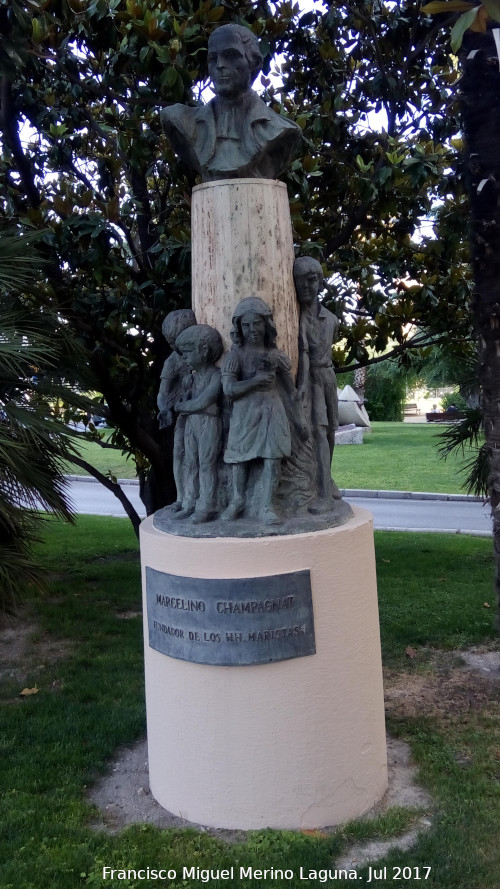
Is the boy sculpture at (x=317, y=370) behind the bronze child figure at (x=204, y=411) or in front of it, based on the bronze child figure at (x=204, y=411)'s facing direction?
behind

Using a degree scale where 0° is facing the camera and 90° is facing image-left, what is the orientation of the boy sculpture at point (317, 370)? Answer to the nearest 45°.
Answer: approximately 45°

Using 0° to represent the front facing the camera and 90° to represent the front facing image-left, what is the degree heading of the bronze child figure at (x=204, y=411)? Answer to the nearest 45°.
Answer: approximately 45°

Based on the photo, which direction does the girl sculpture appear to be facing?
toward the camera

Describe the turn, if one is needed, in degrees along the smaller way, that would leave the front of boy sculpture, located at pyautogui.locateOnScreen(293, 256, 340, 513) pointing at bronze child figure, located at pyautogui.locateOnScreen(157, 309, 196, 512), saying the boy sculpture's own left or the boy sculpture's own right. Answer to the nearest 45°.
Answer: approximately 45° to the boy sculpture's own right

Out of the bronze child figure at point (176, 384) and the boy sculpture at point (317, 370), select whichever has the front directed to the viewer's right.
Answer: the bronze child figure

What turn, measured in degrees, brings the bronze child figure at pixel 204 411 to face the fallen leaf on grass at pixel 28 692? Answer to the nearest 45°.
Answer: approximately 90° to its right
